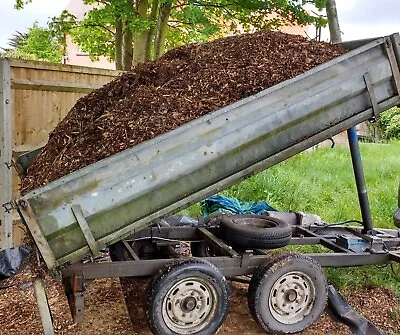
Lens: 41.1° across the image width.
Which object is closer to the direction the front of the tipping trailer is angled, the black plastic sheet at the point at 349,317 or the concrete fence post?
the black plastic sheet

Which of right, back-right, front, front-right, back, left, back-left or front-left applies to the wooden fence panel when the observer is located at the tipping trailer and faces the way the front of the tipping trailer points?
back-left

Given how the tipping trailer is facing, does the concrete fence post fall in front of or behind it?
behind

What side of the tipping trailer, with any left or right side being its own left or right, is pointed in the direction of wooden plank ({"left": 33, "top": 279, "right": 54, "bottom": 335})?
back

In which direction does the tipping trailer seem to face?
to the viewer's right

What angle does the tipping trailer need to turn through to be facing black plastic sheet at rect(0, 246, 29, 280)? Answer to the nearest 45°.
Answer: approximately 135° to its left

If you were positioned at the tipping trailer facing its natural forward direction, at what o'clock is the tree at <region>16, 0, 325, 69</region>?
The tree is roughly at 9 o'clock from the tipping trailer.
